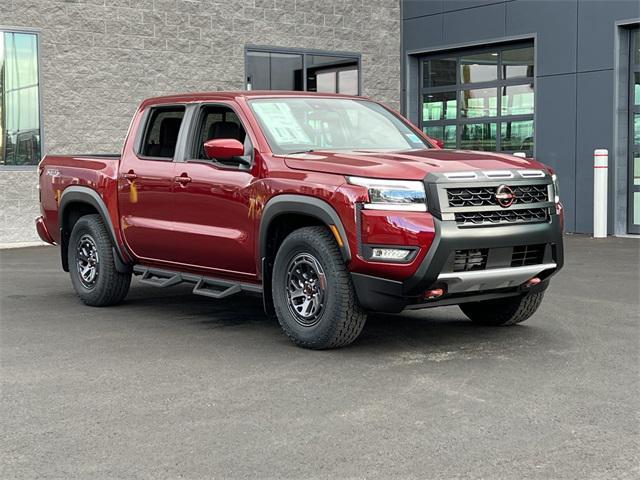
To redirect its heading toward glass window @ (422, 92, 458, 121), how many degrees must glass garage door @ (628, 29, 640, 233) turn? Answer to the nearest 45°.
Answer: approximately 135° to its right

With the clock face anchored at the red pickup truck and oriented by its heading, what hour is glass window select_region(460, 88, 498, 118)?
The glass window is roughly at 8 o'clock from the red pickup truck.

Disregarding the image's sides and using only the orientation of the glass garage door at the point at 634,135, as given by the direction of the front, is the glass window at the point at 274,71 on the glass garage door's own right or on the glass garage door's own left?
on the glass garage door's own right

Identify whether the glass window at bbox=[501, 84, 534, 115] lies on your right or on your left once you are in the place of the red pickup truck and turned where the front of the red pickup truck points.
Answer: on your left

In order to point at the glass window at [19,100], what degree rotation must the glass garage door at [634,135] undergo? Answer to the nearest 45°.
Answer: approximately 90° to its right

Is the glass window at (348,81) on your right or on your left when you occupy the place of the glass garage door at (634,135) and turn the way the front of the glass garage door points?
on your right

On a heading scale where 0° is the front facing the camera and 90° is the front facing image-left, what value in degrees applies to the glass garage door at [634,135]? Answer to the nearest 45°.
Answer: approximately 0°

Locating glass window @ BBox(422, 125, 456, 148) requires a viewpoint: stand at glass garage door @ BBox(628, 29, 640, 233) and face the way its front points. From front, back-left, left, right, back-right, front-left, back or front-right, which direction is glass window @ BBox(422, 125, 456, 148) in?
back-right

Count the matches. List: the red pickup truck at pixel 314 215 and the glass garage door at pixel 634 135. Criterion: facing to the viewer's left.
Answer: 0

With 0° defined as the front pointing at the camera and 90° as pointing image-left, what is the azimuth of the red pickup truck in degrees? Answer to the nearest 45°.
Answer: approximately 315°
